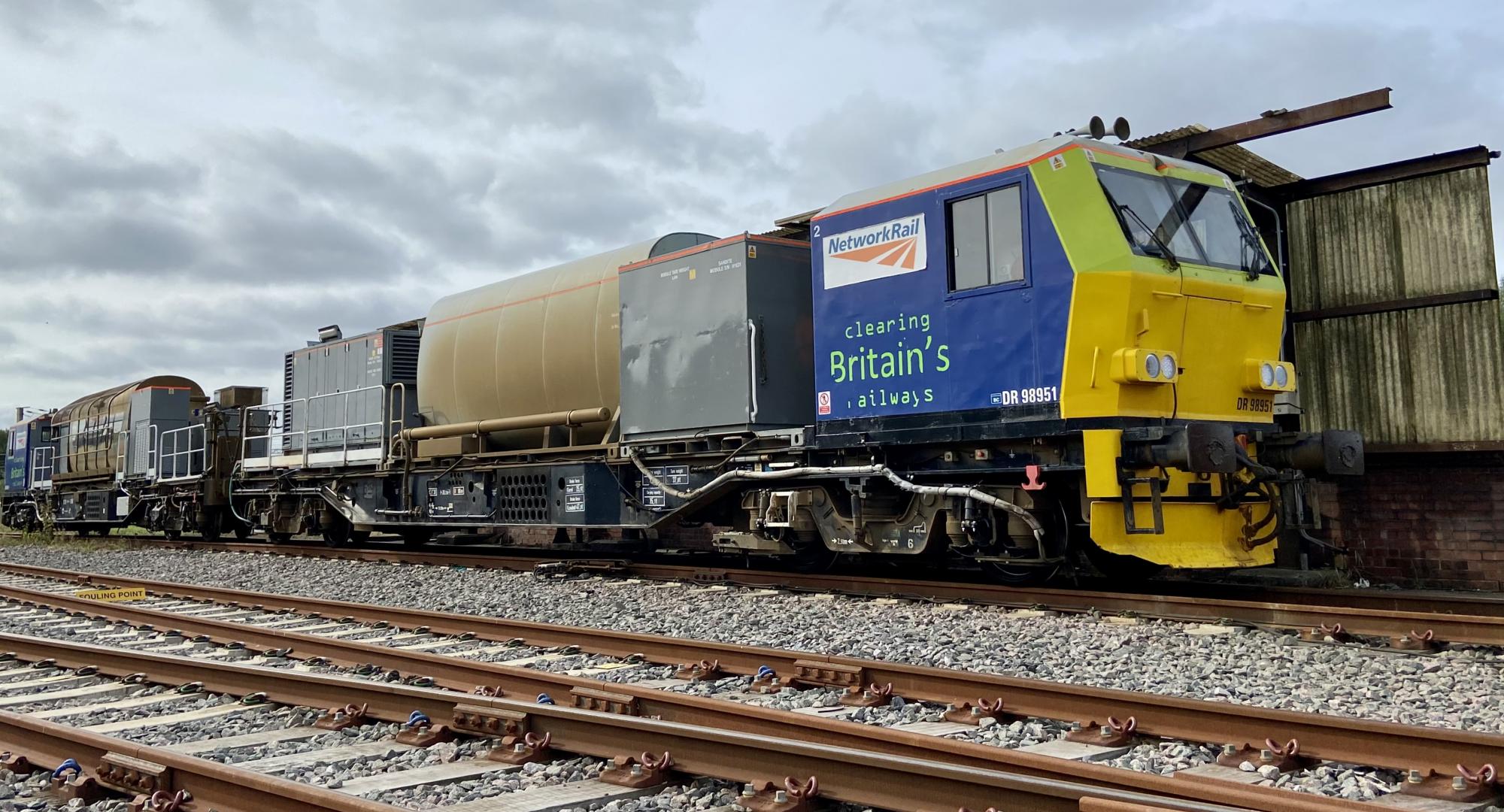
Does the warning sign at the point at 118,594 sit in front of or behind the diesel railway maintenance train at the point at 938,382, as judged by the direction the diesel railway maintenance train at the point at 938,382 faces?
behind

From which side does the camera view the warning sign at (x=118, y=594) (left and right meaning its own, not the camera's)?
front

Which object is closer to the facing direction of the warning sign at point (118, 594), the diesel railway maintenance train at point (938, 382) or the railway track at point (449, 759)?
the railway track

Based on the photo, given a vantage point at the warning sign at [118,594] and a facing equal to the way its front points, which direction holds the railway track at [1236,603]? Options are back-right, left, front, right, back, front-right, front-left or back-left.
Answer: front-left

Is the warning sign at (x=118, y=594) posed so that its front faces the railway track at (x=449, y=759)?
yes

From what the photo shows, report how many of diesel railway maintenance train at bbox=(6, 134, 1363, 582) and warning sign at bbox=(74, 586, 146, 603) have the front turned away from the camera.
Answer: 0

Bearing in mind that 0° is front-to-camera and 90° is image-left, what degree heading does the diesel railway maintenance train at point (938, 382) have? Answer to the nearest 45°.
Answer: approximately 315°

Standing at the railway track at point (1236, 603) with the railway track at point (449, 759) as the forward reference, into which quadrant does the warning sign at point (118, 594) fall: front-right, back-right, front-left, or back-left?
front-right
